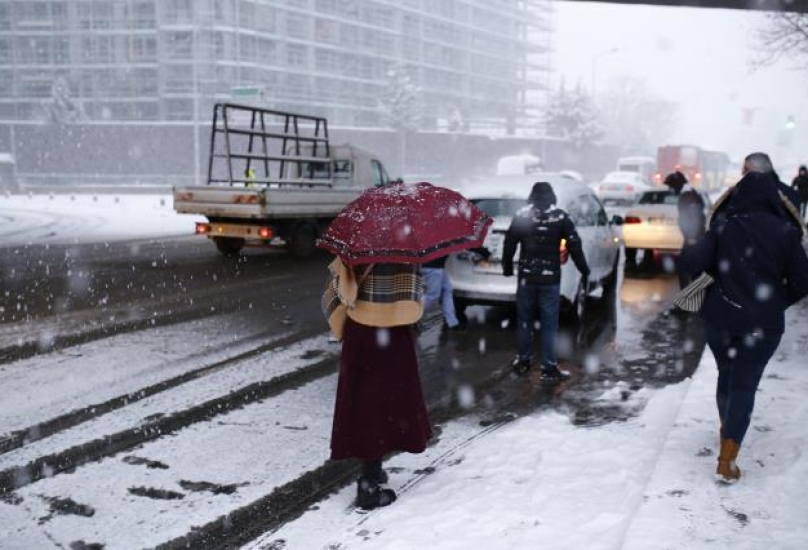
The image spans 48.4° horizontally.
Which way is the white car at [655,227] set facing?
away from the camera

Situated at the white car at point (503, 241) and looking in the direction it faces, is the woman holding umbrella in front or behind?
behind

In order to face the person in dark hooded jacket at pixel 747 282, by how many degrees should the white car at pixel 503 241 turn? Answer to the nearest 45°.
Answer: approximately 135° to its right

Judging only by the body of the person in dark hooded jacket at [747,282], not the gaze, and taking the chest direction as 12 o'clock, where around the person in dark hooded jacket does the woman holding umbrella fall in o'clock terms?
The woman holding umbrella is roughly at 8 o'clock from the person in dark hooded jacket.

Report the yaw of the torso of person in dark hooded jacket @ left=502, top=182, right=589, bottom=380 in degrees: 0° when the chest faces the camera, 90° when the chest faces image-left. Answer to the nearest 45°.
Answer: approximately 180°

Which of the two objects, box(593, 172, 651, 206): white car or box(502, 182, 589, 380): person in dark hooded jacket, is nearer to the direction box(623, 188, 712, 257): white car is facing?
the white car

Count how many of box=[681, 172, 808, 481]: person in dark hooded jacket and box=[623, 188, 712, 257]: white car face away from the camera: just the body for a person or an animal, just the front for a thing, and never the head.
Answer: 2

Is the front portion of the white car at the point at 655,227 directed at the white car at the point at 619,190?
yes

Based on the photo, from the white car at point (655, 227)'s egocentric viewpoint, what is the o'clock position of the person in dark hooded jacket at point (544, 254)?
The person in dark hooded jacket is roughly at 6 o'clock from the white car.

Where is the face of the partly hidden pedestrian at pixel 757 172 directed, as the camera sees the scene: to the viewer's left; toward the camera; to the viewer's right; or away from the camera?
away from the camera

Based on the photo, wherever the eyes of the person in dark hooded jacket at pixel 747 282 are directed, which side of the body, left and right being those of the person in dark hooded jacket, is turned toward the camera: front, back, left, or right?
back
